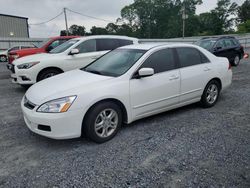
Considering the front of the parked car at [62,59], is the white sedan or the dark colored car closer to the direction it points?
the white sedan

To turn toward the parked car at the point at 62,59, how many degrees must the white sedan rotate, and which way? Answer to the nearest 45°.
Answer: approximately 90° to its right

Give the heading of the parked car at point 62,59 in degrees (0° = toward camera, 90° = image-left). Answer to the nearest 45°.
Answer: approximately 45°

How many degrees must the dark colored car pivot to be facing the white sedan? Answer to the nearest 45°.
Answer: approximately 45° to its left

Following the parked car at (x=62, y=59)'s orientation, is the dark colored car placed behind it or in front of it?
behind

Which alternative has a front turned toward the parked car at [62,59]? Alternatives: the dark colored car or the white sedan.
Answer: the dark colored car

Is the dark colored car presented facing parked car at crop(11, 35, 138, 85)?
yes

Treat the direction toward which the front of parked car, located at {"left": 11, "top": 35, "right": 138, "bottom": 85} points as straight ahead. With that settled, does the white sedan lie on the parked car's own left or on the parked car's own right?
on the parked car's own left

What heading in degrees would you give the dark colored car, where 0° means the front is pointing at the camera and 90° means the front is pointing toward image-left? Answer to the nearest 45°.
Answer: approximately 45°
